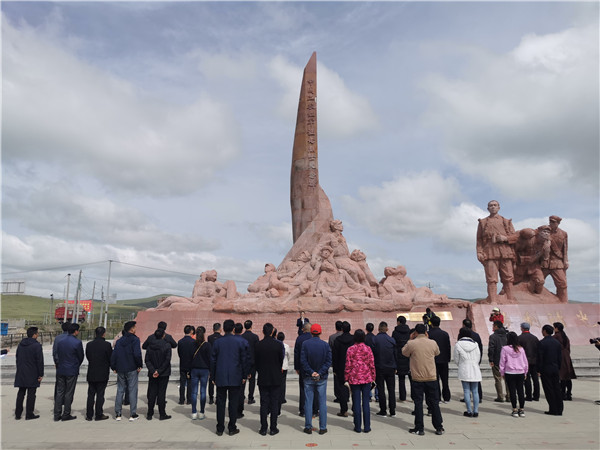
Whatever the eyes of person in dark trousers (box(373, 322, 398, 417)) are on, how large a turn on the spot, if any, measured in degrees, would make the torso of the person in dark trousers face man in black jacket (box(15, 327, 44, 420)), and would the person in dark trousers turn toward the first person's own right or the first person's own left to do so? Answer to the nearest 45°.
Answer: approximately 90° to the first person's own left

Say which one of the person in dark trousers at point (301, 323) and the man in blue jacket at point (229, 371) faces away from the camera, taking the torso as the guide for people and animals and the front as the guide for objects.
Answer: the man in blue jacket

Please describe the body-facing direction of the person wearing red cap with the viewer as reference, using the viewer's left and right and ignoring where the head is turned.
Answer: facing away from the viewer

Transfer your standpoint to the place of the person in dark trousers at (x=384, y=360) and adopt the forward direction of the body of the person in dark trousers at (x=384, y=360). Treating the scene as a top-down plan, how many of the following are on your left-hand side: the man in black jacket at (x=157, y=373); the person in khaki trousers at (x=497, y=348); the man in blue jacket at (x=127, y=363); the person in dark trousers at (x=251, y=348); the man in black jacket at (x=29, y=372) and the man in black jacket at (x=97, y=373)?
5

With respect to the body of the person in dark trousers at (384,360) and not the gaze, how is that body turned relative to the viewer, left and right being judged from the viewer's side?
facing away from the viewer

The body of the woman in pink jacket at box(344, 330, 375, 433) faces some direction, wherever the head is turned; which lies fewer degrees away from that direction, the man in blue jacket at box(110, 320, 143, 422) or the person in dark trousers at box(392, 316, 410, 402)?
the person in dark trousers

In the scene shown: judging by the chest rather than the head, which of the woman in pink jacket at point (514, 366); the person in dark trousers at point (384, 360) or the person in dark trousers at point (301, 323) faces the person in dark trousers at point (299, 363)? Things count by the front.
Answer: the person in dark trousers at point (301, 323)

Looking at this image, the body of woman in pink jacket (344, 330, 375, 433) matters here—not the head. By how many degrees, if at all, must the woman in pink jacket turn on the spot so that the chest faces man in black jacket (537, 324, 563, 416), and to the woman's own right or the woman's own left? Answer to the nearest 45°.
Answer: approximately 45° to the woman's own right

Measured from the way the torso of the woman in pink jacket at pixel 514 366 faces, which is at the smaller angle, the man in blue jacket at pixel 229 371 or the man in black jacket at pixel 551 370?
the man in black jacket

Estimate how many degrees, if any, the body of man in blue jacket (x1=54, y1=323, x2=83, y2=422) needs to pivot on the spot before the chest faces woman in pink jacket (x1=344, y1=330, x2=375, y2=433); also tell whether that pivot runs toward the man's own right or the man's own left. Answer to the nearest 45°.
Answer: approximately 90° to the man's own right
